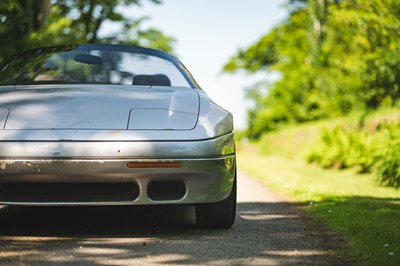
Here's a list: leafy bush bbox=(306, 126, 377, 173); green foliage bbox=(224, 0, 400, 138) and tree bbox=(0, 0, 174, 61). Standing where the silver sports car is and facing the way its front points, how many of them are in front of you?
0

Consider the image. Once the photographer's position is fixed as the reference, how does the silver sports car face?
facing the viewer

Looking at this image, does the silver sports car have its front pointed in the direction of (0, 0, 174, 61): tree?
no

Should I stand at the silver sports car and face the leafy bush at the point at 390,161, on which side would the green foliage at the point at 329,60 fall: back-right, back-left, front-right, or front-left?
front-left

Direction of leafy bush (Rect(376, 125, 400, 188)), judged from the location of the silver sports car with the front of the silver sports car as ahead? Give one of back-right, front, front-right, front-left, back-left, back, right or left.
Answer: back-left

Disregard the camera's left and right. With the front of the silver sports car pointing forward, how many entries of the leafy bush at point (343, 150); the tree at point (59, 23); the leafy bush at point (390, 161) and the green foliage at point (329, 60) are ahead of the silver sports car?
0

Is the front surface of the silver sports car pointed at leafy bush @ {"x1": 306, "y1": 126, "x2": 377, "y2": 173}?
no

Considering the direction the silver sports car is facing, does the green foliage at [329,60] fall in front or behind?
behind
